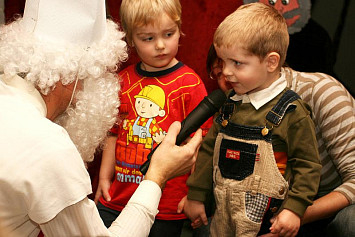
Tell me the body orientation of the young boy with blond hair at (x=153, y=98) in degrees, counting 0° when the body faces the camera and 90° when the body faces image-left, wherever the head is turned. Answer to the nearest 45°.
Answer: approximately 0°

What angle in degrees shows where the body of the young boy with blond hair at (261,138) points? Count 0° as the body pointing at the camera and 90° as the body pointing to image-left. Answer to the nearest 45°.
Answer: approximately 45°

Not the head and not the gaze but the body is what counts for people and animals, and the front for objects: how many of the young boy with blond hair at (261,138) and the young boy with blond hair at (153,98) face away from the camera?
0
